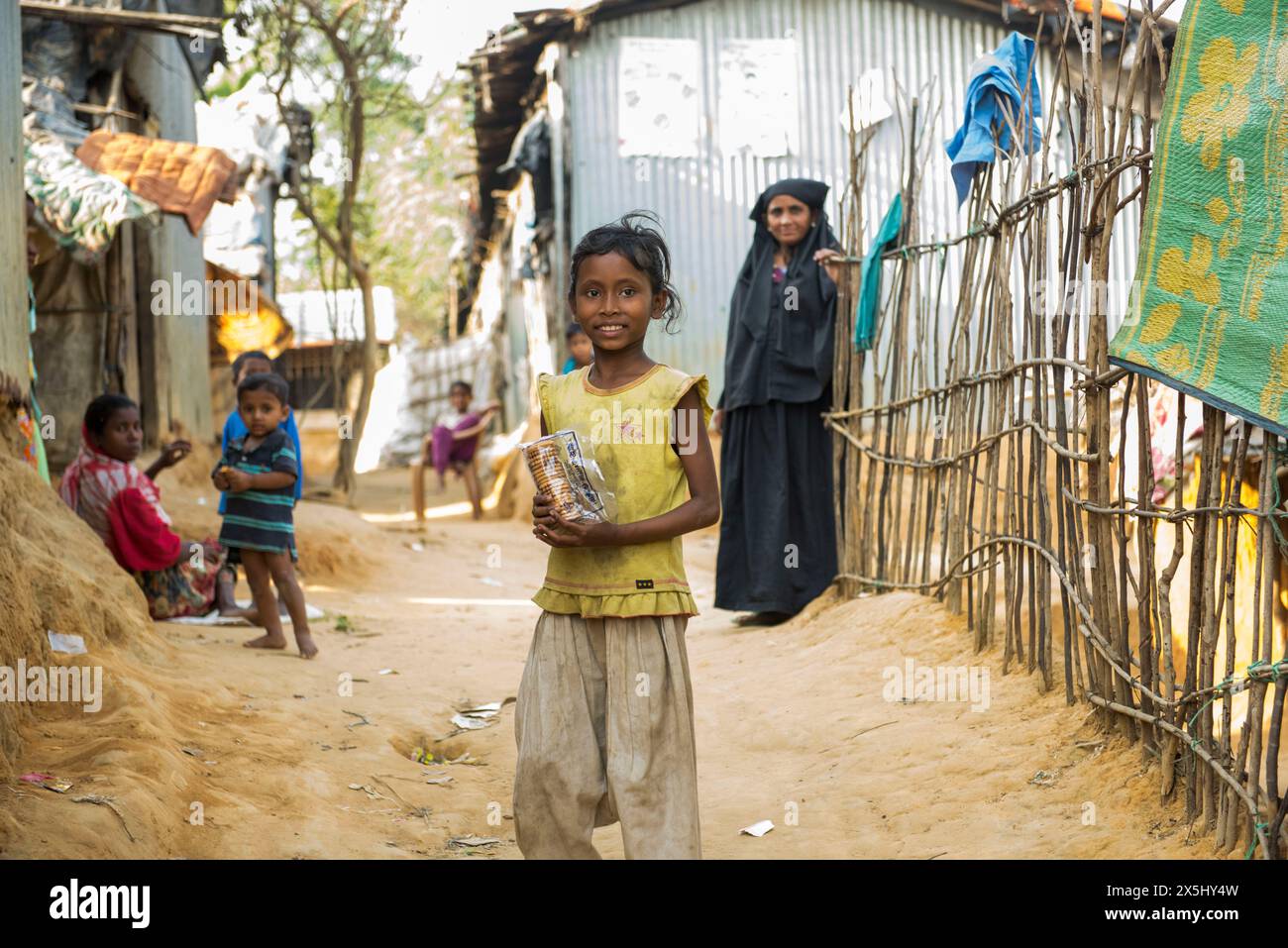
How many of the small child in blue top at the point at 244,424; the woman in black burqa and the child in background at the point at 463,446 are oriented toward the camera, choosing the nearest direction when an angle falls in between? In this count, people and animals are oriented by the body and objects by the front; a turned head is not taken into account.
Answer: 3

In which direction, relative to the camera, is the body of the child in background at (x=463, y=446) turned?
toward the camera

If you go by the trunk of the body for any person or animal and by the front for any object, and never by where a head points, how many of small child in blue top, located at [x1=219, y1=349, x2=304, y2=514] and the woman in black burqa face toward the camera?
2

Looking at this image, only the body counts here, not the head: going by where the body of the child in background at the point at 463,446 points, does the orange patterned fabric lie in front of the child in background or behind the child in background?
in front

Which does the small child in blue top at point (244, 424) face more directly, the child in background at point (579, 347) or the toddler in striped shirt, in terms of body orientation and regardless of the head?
the toddler in striped shirt

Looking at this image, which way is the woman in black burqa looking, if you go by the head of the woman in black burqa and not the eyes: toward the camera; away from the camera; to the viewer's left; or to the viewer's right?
toward the camera

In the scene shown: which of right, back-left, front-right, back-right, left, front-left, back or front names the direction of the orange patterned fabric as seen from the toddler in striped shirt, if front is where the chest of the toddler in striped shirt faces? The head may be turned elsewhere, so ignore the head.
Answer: back-right

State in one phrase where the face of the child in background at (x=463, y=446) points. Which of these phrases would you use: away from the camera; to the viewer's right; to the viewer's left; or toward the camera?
toward the camera

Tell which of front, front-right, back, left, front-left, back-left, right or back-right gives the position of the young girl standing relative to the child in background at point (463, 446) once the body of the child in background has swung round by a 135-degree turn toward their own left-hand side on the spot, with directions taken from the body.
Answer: back-right

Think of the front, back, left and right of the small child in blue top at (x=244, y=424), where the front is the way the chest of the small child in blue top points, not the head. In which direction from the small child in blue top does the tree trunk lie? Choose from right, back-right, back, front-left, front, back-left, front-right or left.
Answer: back

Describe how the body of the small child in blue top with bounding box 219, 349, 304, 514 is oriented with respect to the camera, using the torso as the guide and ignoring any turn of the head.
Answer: toward the camera

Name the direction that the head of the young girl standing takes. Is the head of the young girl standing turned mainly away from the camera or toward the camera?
toward the camera

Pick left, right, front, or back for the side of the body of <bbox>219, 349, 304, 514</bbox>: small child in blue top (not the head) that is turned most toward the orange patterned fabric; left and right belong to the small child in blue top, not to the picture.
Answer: back

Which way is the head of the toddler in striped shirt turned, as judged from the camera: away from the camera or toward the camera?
toward the camera

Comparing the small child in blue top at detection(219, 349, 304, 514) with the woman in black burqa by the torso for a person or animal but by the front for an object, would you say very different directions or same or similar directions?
same or similar directions

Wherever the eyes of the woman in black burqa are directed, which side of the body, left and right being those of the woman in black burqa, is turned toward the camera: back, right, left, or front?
front
